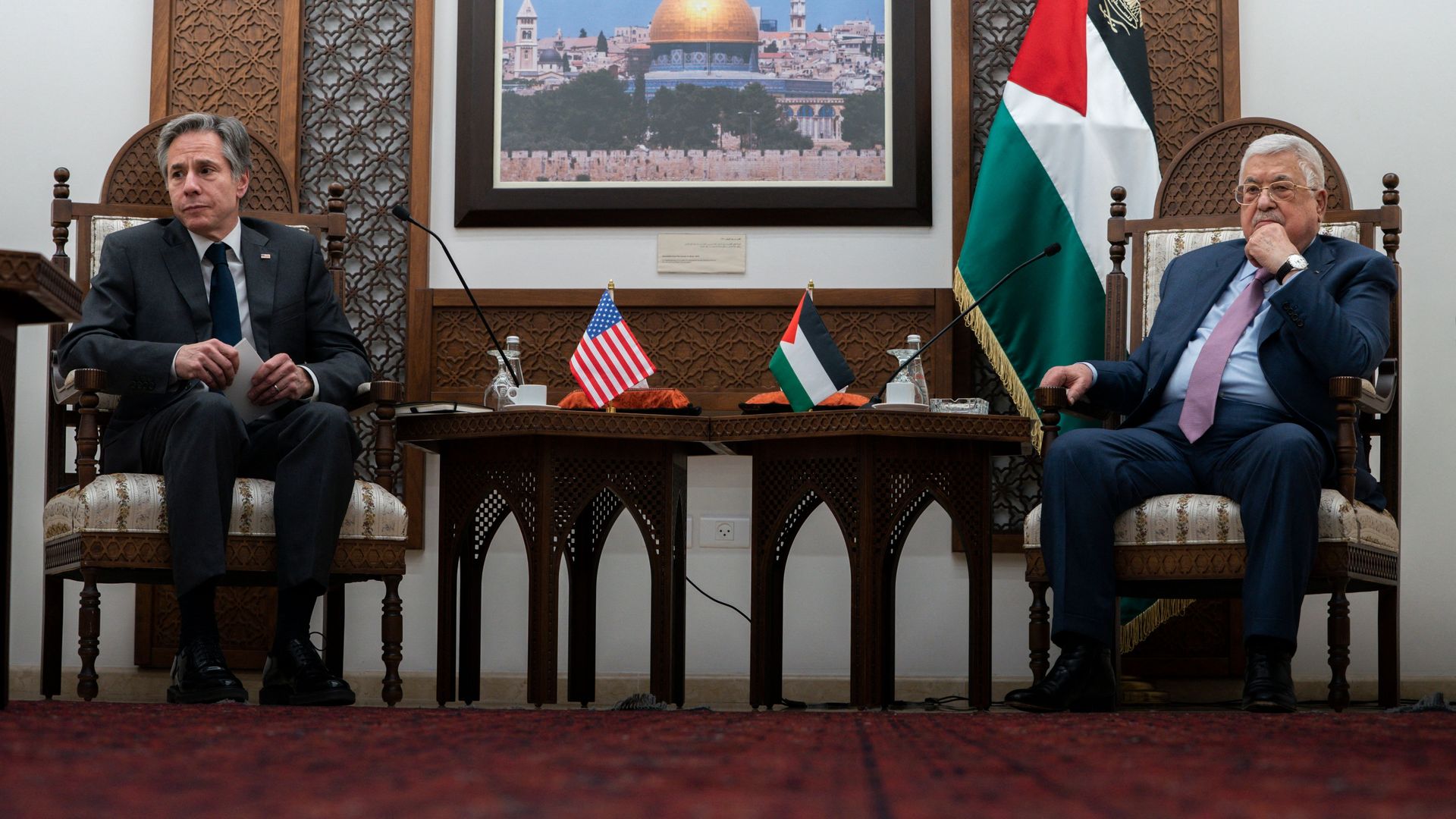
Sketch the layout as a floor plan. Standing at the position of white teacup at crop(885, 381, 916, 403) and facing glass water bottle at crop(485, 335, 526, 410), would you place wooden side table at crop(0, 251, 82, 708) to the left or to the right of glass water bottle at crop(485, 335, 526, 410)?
left

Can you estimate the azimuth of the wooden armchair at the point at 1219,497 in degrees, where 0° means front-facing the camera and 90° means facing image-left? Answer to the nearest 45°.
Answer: approximately 45°

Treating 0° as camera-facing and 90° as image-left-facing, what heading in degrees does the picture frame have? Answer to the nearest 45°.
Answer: approximately 0°

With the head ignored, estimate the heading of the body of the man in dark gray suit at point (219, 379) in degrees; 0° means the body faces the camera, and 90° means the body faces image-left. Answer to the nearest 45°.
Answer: approximately 0°

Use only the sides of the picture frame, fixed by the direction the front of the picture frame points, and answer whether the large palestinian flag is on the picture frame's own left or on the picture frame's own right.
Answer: on the picture frame's own left

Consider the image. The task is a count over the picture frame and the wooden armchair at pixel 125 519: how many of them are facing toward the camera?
2

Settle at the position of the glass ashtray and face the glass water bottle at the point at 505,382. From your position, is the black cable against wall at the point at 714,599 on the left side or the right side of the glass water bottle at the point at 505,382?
right
